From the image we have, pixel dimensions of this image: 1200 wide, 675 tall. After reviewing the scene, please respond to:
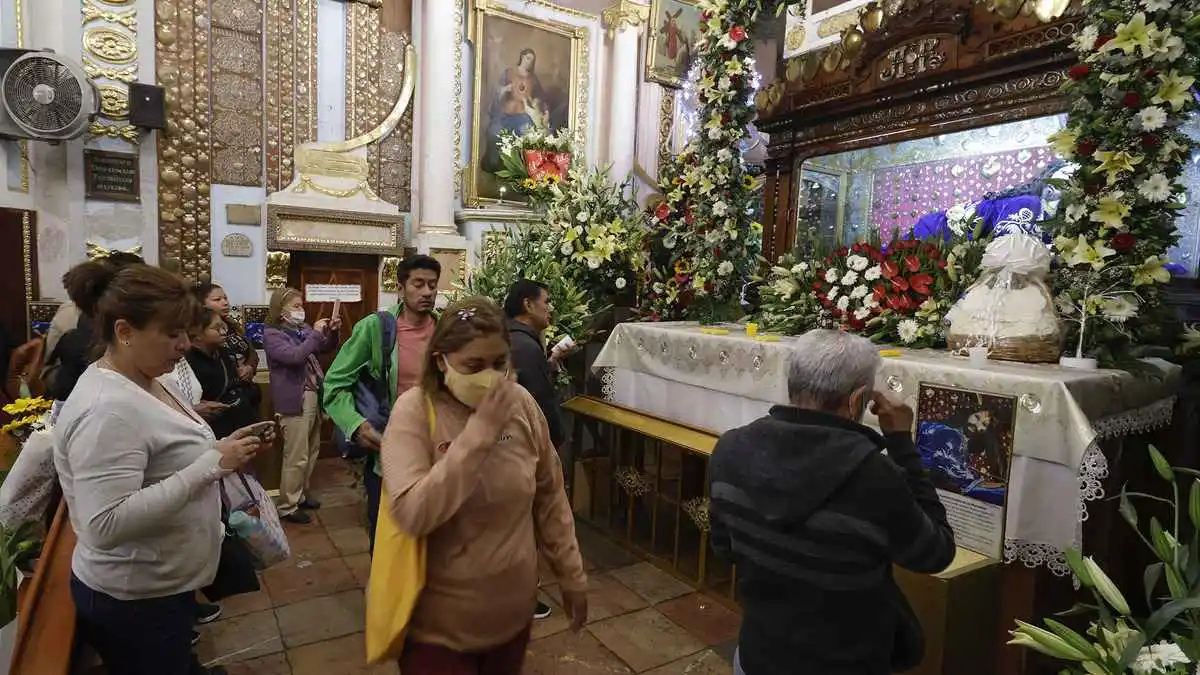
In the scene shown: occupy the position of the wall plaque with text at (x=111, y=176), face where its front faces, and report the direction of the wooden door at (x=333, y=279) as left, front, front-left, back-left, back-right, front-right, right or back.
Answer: left

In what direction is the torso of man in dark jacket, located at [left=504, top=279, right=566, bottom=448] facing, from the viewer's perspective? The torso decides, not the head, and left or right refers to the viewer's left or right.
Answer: facing to the right of the viewer

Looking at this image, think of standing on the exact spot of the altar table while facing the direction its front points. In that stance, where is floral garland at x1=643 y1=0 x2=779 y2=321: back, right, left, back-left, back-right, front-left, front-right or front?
right

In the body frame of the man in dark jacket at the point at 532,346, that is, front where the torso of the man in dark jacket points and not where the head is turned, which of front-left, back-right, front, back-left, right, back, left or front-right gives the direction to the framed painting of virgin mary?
left

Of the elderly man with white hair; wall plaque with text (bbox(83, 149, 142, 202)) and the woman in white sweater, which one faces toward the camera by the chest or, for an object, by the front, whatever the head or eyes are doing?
the wall plaque with text

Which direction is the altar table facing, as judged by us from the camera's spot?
facing the viewer and to the left of the viewer

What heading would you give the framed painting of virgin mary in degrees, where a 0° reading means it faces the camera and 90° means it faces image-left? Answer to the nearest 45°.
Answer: approximately 315°

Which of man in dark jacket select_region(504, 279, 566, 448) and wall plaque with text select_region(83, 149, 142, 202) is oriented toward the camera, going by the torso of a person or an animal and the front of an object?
the wall plaque with text

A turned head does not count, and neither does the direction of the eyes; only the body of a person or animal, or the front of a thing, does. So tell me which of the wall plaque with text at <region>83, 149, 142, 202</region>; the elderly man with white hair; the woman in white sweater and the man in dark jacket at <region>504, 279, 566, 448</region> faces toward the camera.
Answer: the wall plaque with text

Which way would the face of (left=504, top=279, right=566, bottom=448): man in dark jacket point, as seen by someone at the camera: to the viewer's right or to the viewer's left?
to the viewer's right

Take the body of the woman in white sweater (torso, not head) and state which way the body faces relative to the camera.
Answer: to the viewer's right

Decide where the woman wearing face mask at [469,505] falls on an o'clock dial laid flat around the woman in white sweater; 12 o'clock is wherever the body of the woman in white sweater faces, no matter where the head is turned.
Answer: The woman wearing face mask is roughly at 1 o'clock from the woman in white sweater.

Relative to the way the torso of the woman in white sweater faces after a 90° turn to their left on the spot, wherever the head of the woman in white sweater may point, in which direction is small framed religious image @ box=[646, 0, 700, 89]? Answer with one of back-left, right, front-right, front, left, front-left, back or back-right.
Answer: front-right

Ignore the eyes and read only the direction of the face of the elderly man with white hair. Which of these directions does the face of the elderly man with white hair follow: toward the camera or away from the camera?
away from the camera

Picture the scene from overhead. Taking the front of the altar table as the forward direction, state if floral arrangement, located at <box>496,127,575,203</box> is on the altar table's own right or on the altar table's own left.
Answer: on the altar table's own right

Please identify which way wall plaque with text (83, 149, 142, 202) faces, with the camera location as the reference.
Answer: facing the viewer

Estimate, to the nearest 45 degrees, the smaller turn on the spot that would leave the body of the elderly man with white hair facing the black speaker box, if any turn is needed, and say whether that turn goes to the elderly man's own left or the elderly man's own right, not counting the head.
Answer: approximately 90° to the elderly man's own left
